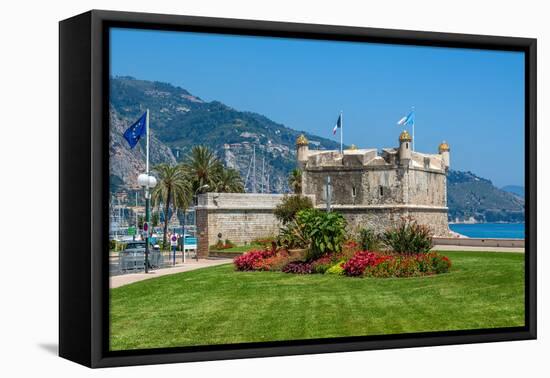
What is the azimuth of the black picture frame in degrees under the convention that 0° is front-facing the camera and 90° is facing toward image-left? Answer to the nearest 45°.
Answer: approximately 315°
